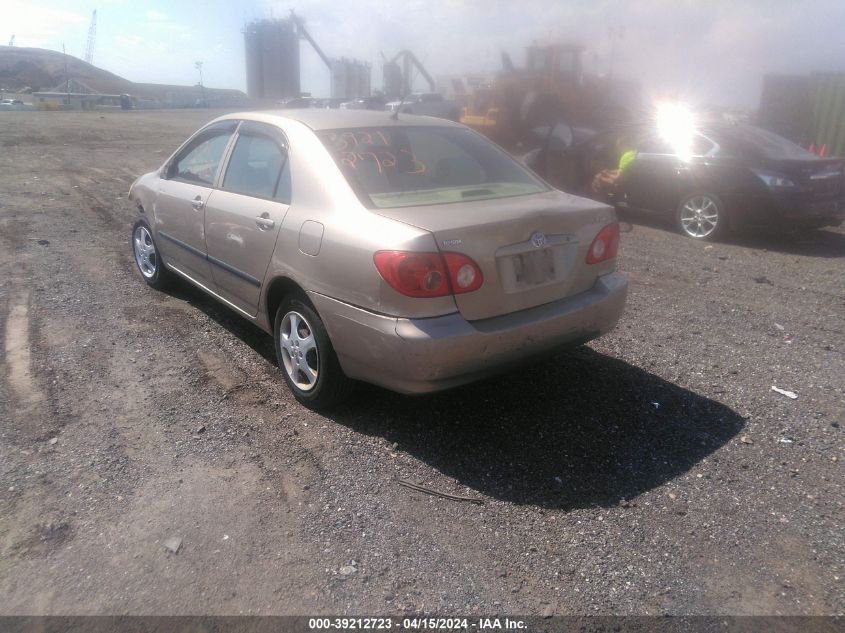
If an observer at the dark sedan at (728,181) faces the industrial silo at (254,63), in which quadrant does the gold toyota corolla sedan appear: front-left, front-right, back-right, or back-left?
back-left

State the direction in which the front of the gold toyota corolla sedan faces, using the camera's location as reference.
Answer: facing away from the viewer and to the left of the viewer

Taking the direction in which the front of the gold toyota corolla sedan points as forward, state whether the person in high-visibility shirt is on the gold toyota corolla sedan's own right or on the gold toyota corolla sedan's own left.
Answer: on the gold toyota corolla sedan's own right

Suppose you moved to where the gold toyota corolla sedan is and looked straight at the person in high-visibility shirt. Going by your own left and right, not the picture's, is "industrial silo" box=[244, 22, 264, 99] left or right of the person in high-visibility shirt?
left

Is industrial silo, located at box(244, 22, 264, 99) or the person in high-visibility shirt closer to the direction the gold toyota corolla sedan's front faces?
the industrial silo

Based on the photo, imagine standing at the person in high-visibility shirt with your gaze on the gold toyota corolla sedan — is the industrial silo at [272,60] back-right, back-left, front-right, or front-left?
back-right

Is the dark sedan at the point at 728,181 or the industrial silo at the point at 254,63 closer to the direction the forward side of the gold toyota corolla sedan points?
the industrial silo

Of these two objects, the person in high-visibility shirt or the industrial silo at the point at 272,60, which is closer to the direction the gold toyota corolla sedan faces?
the industrial silo

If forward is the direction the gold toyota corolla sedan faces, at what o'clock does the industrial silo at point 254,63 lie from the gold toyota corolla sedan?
The industrial silo is roughly at 1 o'clock from the gold toyota corolla sedan.

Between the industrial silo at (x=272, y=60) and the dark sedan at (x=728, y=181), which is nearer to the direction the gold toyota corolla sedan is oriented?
the industrial silo

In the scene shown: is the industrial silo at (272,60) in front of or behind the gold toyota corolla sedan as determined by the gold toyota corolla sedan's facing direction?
in front

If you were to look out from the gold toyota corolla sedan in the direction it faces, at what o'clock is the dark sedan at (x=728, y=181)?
The dark sedan is roughly at 3 o'clock from the gold toyota corolla sedan.
